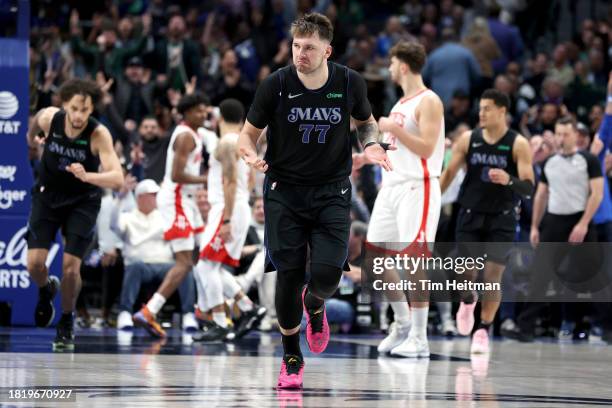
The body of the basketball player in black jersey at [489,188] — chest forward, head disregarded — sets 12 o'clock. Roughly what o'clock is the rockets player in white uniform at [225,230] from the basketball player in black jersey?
The rockets player in white uniform is roughly at 3 o'clock from the basketball player in black jersey.

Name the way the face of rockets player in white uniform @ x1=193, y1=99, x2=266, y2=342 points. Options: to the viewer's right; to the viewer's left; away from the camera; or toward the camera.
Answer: away from the camera

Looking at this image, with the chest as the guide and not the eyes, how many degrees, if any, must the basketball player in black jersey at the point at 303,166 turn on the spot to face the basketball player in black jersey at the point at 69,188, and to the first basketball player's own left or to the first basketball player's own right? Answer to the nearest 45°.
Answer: approximately 135° to the first basketball player's own right

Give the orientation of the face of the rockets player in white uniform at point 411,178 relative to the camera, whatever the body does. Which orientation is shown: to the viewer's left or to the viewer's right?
to the viewer's left

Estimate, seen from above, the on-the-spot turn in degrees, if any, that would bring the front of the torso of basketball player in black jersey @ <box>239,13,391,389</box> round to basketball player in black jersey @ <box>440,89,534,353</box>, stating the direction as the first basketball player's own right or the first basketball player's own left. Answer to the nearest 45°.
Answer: approximately 135° to the first basketball player's own left
